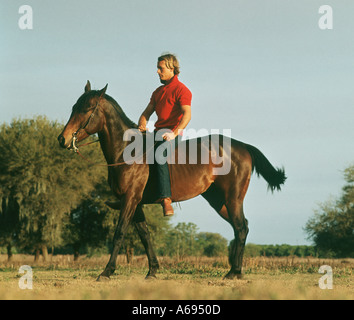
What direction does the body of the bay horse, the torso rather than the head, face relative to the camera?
to the viewer's left

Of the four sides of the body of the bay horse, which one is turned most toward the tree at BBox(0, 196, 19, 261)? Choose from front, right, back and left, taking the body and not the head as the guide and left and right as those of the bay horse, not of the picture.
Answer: right

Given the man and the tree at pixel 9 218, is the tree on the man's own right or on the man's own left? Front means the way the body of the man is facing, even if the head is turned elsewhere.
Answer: on the man's own right
